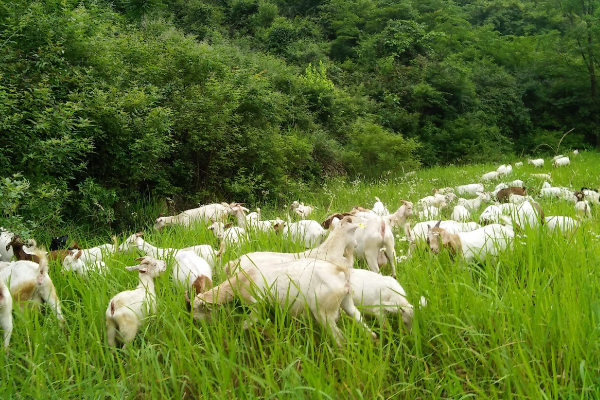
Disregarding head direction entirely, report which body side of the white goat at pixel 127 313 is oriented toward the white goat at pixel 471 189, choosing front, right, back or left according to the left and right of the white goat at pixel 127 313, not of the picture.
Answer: front

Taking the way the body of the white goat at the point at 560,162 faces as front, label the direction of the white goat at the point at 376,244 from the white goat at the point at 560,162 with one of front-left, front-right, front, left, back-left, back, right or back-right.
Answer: left

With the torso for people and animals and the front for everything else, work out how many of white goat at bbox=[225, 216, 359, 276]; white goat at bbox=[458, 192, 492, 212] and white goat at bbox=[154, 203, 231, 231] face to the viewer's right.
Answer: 2

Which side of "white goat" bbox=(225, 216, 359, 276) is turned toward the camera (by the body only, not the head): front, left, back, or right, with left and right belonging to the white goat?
right

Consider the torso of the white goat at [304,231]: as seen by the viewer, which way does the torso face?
to the viewer's left

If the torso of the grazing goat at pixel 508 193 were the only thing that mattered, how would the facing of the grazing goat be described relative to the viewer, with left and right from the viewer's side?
facing to the left of the viewer
